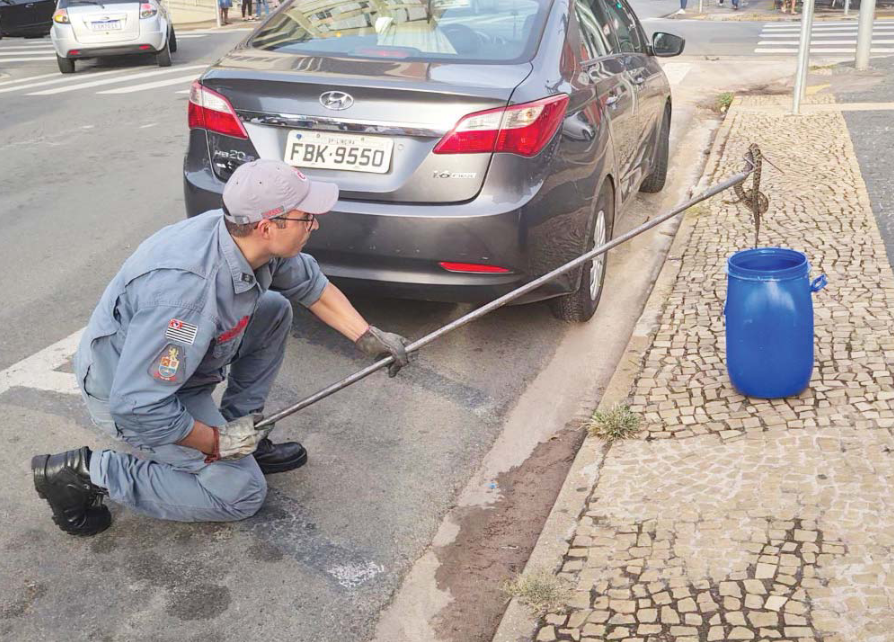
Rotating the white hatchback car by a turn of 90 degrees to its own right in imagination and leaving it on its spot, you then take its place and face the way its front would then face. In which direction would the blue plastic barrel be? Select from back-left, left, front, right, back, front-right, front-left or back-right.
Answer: right

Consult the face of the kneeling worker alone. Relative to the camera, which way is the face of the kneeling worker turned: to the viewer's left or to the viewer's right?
to the viewer's right

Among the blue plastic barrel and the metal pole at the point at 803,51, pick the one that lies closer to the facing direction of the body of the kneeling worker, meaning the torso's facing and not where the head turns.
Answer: the blue plastic barrel

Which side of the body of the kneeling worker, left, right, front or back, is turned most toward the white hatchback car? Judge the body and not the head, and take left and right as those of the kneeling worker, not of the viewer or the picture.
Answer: left

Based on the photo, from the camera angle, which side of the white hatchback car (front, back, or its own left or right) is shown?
back

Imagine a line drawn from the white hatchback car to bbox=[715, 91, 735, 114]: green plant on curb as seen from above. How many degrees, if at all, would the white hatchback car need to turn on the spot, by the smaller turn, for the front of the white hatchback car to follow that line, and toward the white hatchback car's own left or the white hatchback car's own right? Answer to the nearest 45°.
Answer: approximately 135° to the white hatchback car's own right

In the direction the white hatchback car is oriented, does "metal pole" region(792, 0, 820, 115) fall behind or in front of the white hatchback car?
behind

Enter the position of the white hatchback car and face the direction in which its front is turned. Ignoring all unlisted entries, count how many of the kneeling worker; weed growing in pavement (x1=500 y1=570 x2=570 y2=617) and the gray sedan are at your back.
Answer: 3

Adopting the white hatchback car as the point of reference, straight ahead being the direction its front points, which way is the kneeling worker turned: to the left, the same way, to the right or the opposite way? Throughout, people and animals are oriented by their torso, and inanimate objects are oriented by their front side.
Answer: to the right

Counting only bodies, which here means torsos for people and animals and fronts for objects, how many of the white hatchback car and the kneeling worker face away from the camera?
1

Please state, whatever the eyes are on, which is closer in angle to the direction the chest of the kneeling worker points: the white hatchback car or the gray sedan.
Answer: the gray sedan

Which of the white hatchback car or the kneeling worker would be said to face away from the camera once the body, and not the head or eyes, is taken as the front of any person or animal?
the white hatchback car

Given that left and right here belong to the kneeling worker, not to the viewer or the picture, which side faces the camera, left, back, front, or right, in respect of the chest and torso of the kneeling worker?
right

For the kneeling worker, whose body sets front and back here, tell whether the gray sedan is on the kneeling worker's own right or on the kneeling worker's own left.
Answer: on the kneeling worker's own left

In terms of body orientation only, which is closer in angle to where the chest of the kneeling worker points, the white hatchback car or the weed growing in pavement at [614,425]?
the weed growing in pavement

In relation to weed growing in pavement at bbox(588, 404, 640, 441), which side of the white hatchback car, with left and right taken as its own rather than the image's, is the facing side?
back
